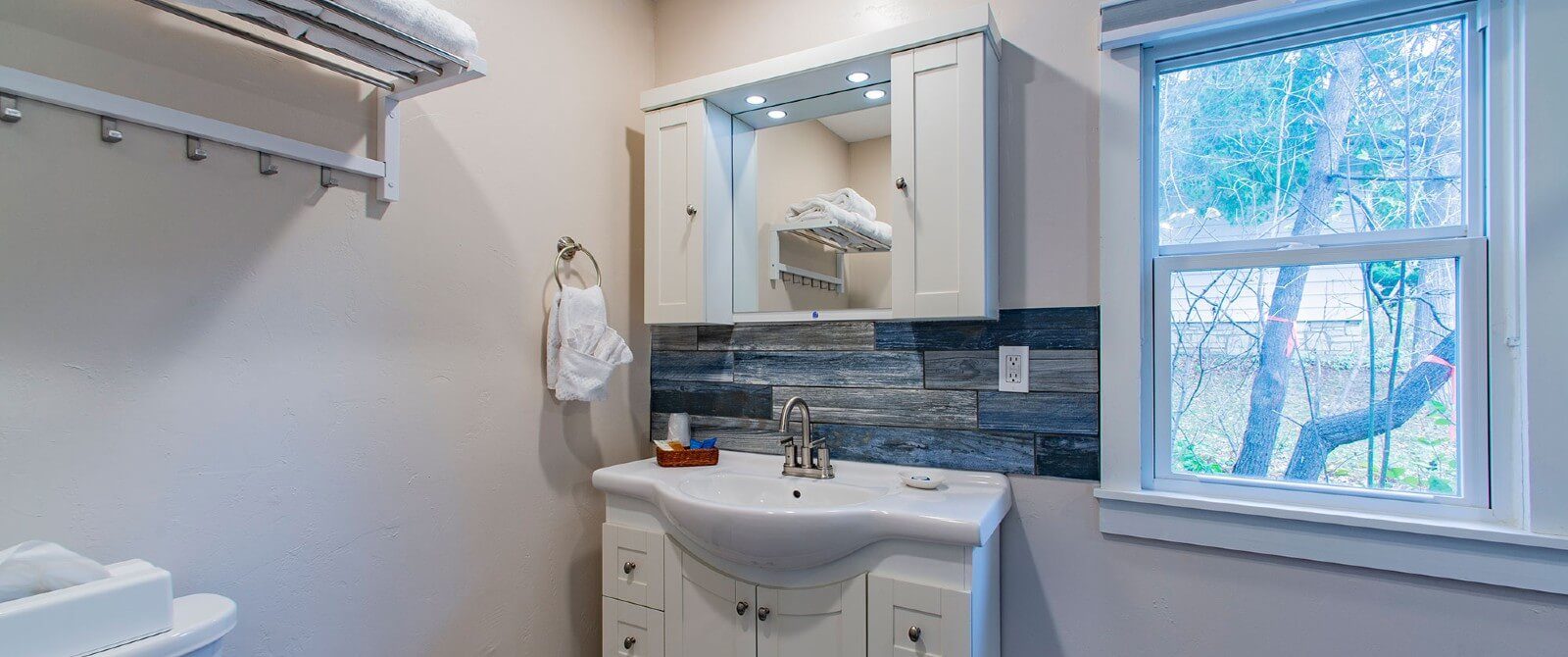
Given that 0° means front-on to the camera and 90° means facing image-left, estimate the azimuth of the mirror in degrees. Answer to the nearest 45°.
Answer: approximately 45°

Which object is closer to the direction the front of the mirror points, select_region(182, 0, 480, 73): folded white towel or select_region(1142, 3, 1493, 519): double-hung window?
the folded white towel

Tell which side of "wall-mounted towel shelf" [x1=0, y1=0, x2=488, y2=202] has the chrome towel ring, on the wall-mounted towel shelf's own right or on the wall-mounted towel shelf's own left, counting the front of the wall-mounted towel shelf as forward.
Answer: on the wall-mounted towel shelf's own left

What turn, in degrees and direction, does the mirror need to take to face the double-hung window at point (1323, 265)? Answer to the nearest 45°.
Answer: approximately 135° to its left

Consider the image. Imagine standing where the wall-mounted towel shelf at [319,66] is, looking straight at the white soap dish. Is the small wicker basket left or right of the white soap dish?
left

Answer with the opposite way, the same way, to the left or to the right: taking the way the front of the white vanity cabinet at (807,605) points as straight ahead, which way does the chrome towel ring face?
to the left

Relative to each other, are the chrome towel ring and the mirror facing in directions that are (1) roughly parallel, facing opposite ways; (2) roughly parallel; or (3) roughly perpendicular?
roughly perpendicular
